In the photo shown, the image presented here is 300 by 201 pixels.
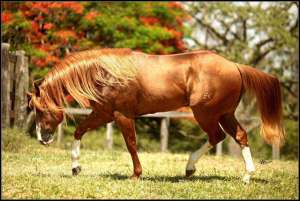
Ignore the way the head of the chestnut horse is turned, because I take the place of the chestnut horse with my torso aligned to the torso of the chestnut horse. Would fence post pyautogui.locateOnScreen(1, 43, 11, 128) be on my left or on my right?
on my right

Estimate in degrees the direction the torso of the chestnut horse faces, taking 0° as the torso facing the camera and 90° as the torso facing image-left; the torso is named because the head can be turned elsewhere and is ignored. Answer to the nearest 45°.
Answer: approximately 90°

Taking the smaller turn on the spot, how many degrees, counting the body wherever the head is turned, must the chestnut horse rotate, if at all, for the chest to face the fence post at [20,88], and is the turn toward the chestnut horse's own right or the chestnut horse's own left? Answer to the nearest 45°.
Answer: approximately 45° to the chestnut horse's own right

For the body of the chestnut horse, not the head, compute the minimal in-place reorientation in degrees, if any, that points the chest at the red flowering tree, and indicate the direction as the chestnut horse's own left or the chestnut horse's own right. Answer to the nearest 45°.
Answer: approximately 90° to the chestnut horse's own right
